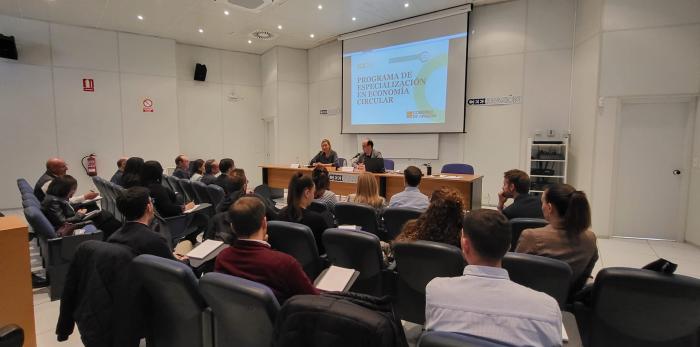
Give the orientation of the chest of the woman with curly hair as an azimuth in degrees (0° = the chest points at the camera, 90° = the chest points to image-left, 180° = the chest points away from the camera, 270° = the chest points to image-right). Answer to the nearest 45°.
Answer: approximately 180°

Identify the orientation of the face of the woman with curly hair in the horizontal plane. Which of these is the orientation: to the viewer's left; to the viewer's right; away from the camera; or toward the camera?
away from the camera

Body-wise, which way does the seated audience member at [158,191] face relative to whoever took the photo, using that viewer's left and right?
facing away from the viewer and to the right of the viewer

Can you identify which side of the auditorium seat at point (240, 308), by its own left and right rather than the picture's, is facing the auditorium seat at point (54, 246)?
left

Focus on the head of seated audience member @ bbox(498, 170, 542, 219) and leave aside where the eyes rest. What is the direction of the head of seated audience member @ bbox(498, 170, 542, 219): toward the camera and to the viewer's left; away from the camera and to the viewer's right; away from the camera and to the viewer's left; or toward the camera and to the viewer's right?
away from the camera and to the viewer's left

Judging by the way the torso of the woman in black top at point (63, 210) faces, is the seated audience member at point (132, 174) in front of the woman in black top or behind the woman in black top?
in front

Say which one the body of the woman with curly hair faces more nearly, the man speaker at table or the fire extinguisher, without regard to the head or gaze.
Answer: the man speaker at table

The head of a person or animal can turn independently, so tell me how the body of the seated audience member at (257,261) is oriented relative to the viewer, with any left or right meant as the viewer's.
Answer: facing away from the viewer and to the right of the viewer

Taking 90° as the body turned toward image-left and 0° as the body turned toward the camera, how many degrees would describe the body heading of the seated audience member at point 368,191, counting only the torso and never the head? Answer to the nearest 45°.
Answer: approximately 180°

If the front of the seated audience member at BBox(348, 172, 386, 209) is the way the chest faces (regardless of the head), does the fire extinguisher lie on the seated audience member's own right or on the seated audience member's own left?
on the seated audience member's own left

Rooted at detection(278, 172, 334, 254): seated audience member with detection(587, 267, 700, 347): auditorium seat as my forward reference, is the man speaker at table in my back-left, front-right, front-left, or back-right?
back-left

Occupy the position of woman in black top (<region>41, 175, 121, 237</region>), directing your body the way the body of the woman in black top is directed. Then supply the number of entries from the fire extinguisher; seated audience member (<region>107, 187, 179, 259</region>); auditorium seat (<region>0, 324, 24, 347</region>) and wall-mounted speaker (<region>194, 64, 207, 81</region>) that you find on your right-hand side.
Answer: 2
